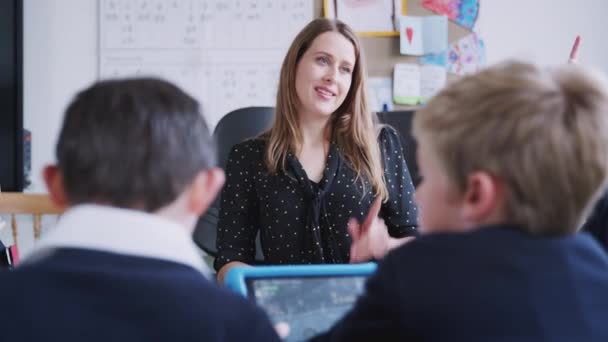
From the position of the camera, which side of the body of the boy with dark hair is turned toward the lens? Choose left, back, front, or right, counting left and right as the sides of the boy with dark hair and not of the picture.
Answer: back

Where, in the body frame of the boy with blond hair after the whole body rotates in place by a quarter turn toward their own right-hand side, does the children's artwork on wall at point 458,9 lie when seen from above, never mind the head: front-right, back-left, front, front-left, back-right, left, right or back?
front-left

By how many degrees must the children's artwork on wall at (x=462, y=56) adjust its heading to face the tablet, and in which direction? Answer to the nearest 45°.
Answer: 0° — it already faces it

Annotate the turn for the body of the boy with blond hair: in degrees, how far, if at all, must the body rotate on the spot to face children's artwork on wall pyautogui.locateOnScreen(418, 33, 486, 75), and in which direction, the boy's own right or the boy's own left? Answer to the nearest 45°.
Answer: approximately 45° to the boy's own right

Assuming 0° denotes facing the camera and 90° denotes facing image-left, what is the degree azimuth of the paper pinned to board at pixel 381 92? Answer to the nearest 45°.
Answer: approximately 0°

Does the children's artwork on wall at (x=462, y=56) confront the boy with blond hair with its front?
yes

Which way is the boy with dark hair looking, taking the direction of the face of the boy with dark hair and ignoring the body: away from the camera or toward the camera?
away from the camera

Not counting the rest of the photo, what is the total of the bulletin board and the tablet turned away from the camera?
0

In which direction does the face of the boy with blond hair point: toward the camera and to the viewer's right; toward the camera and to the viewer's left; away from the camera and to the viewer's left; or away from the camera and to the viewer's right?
away from the camera and to the viewer's left
